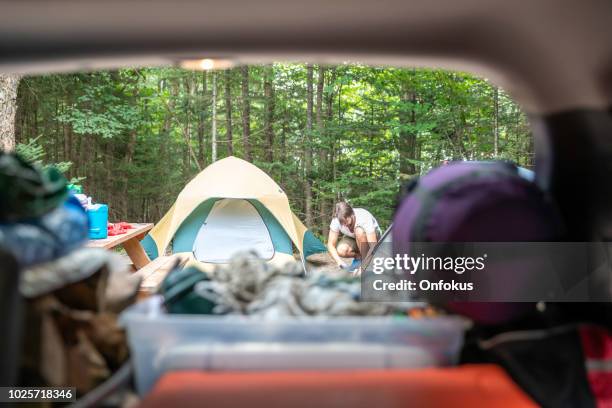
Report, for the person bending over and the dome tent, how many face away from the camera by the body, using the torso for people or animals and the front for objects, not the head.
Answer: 0

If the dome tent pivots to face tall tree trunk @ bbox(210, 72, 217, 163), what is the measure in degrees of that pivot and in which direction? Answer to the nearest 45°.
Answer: approximately 180°

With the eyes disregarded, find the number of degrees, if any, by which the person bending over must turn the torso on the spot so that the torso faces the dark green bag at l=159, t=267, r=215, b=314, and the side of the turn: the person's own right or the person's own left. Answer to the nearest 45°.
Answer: approximately 45° to the person's own left

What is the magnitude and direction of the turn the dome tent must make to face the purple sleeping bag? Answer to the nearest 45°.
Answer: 0° — it already faces it

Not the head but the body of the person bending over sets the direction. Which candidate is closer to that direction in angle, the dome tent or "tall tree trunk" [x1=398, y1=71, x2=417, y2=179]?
the dome tent

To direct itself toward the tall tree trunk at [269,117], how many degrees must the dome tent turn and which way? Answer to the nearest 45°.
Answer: approximately 180°

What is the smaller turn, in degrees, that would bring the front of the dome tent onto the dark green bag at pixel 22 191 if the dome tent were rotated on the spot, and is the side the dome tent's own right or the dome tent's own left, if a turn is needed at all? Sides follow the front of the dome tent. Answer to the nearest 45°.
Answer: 0° — it already faces it

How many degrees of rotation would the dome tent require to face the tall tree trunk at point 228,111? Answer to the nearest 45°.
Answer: approximately 180°

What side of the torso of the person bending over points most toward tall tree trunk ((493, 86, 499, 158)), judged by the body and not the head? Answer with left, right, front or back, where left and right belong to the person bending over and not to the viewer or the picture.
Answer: back

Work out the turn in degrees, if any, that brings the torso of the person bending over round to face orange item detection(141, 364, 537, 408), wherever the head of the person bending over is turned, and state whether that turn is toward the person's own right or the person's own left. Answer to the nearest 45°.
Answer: approximately 45° to the person's own left

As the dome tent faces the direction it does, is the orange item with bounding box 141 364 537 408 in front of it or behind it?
in front

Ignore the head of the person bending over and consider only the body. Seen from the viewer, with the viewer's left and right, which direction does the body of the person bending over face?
facing the viewer and to the left of the viewer

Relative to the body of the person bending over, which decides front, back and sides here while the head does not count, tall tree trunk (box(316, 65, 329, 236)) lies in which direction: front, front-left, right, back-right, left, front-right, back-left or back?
back-right

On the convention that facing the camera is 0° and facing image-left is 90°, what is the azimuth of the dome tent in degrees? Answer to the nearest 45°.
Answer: approximately 0°

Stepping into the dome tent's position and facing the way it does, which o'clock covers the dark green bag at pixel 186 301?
The dark green bag is roughly at 12 o'clock from the dome tent.

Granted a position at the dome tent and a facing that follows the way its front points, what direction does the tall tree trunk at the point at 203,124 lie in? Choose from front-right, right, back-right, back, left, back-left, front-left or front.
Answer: back
